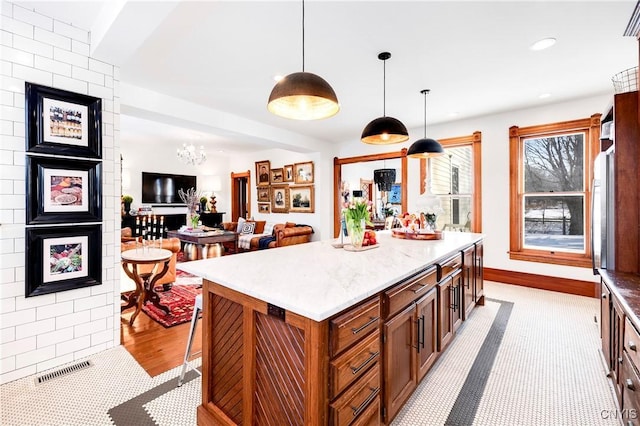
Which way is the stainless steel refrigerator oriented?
to the viewer's left

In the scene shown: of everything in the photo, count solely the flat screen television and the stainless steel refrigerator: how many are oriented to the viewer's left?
1

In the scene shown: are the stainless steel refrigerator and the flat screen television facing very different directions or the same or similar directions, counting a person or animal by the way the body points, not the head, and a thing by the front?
very different directions

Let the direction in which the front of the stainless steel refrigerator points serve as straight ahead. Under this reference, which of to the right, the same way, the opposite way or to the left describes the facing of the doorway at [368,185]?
to the left

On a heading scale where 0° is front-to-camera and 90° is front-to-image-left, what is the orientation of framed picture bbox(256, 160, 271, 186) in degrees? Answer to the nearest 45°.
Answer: approximately 45°

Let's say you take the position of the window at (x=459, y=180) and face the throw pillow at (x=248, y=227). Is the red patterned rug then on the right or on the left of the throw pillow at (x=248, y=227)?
left
